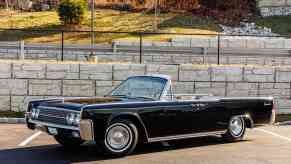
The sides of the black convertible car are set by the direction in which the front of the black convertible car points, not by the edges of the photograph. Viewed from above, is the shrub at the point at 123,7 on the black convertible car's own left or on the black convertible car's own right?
on the black convertible car's own right

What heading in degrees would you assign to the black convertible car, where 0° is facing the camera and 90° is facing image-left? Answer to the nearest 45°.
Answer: approximately 45°

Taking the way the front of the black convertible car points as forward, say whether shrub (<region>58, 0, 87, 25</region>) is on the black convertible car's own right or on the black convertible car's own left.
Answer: on the black convertible car's own right
